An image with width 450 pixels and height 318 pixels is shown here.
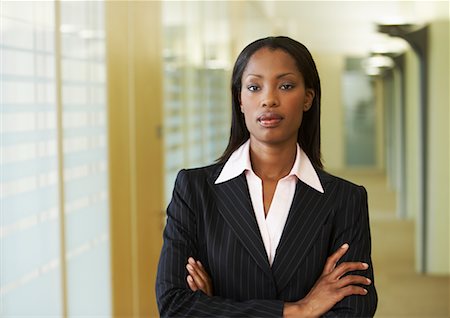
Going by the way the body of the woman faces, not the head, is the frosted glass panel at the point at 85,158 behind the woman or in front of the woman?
behind

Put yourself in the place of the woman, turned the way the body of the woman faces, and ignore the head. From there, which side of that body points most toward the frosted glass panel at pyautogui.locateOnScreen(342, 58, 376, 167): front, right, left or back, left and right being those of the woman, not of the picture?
back

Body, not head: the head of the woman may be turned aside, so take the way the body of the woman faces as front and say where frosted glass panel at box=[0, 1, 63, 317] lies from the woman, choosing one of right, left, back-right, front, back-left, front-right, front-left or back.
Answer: back-right

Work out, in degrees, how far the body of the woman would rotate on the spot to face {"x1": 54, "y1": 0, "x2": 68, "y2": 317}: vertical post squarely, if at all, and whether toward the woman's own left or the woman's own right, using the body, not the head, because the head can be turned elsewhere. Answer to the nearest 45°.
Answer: approximately 135° to the woman's own right

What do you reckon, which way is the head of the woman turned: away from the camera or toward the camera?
toward the camera

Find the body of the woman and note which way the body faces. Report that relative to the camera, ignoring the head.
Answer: toward the camera

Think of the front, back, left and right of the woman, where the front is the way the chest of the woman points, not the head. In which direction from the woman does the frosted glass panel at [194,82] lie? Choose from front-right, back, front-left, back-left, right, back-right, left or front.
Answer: back
